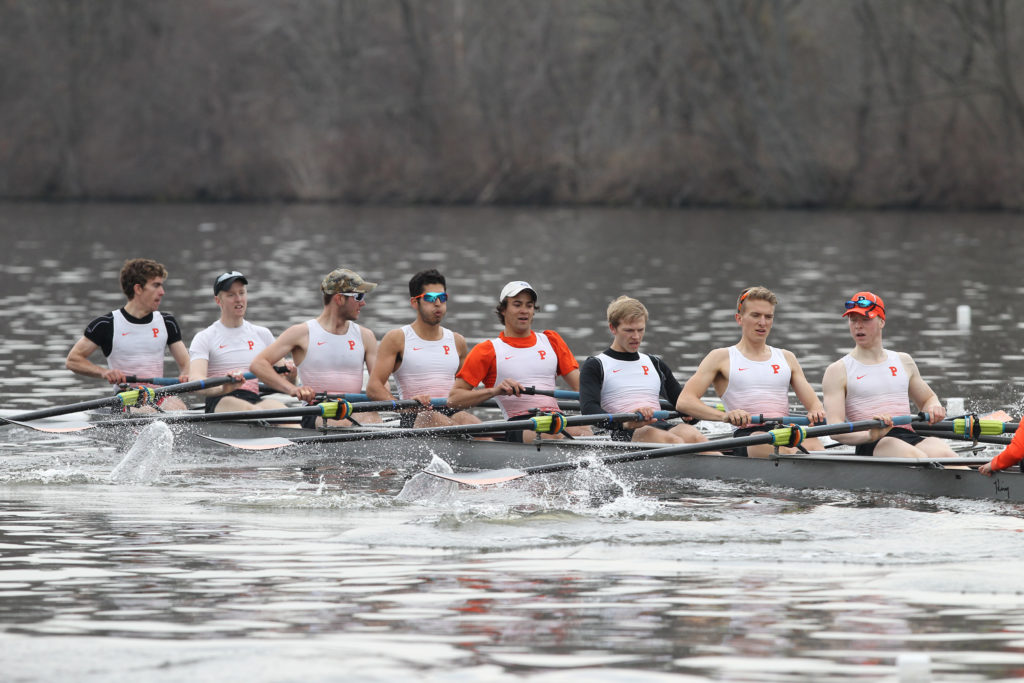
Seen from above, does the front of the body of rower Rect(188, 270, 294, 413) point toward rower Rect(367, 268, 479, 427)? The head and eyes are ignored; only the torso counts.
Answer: yes

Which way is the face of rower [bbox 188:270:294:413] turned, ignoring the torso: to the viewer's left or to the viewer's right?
to the viewer's right

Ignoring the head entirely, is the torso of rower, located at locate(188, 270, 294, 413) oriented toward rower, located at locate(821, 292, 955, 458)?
yes

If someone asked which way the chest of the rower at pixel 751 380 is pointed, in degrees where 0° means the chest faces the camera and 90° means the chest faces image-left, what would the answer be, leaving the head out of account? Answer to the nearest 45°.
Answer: approximately 315°

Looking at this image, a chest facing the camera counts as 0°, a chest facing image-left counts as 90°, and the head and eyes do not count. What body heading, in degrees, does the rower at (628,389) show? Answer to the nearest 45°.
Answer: approximately 315°

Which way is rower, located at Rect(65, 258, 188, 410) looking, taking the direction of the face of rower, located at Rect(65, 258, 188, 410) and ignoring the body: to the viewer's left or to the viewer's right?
to the viewer's right

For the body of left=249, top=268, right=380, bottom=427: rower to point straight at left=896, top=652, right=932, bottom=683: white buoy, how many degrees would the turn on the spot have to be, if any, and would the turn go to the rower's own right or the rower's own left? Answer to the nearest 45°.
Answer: approximately 45° to the rower's own right

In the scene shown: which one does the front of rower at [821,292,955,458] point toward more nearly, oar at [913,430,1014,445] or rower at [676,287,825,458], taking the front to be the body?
the oar

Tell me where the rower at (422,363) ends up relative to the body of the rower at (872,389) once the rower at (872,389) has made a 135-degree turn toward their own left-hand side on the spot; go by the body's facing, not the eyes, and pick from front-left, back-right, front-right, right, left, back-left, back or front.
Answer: left

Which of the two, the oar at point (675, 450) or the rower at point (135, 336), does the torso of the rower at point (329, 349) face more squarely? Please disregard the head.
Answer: the oar

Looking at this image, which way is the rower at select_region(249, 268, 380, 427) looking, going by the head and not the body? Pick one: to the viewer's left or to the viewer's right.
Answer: to the viewer's right
